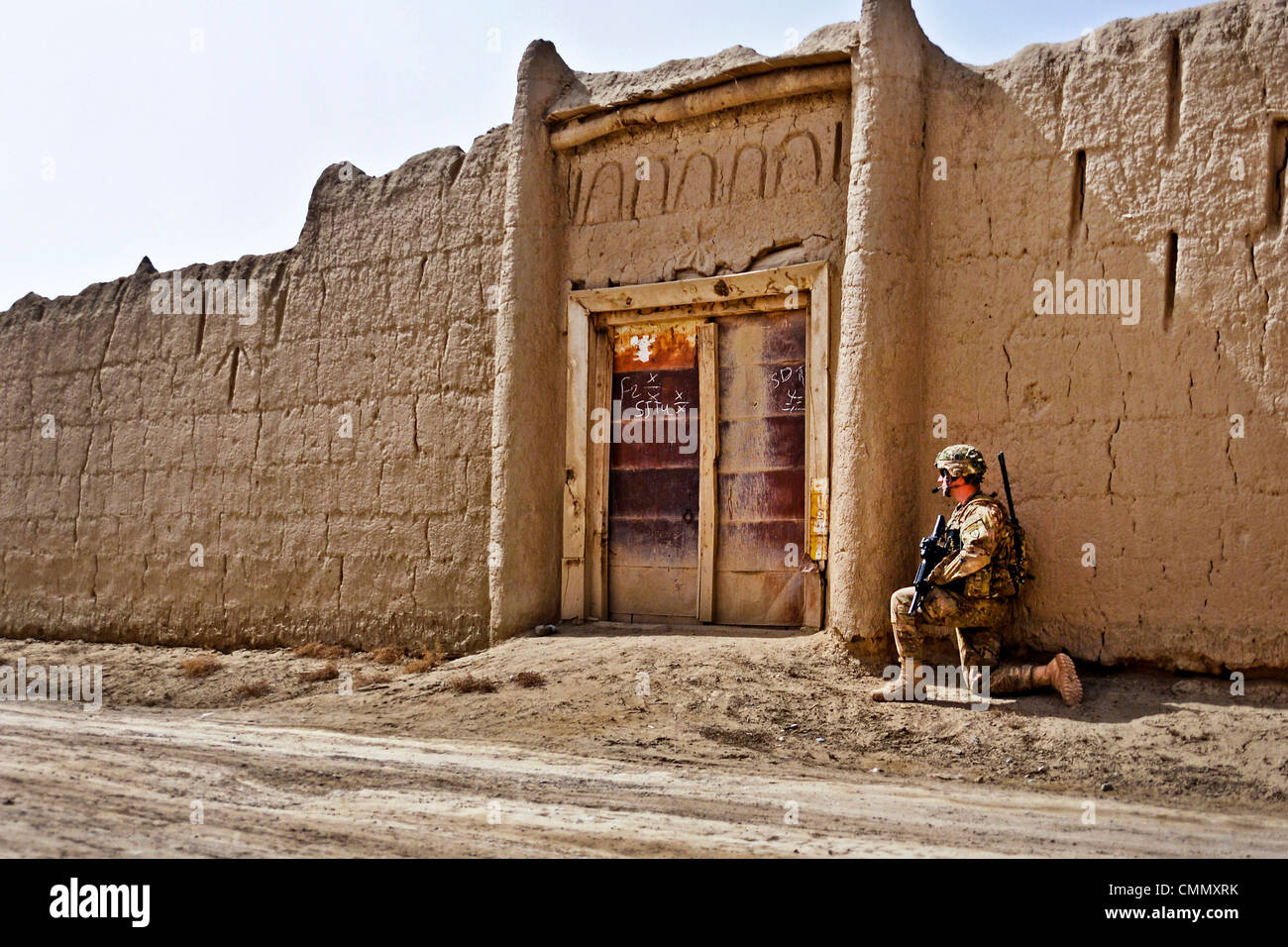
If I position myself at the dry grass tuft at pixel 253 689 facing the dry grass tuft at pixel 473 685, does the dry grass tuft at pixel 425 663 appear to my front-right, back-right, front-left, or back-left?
front-left

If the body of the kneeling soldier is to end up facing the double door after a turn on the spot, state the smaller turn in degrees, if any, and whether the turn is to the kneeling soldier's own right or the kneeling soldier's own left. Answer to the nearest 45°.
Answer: approximately 45° to the kneeling soldier's own right

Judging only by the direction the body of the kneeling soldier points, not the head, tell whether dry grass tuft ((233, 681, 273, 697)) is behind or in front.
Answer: in front

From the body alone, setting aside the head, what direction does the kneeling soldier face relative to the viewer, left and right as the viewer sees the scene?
facing to the left of the viewer

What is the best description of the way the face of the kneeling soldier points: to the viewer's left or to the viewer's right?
to the viewer's left

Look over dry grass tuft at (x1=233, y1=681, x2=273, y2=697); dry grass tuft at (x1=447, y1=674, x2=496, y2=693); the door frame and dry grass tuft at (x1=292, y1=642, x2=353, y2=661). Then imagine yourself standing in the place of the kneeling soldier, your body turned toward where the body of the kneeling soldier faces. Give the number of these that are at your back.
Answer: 0

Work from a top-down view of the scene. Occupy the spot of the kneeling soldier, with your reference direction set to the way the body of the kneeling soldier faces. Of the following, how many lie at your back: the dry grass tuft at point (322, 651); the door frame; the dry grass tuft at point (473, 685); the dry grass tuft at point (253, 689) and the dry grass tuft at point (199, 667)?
0

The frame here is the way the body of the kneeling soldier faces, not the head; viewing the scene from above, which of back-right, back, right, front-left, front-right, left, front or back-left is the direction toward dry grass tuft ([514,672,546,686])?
front

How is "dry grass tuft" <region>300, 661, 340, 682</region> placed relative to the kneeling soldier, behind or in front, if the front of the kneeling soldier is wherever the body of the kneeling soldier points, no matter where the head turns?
in front
